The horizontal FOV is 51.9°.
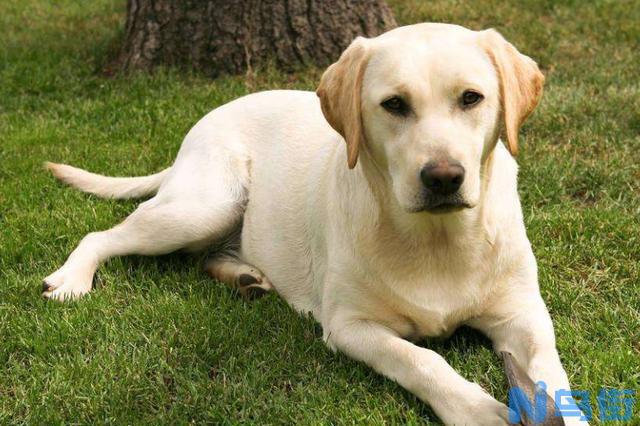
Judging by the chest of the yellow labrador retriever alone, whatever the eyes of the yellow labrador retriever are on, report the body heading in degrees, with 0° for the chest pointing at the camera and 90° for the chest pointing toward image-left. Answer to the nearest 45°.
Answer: approximately 315°

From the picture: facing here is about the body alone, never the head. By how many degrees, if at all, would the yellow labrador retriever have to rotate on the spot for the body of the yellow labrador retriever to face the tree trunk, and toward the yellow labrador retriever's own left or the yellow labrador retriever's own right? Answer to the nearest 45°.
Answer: approximately 135° to the yellow labrador retriever's own left
